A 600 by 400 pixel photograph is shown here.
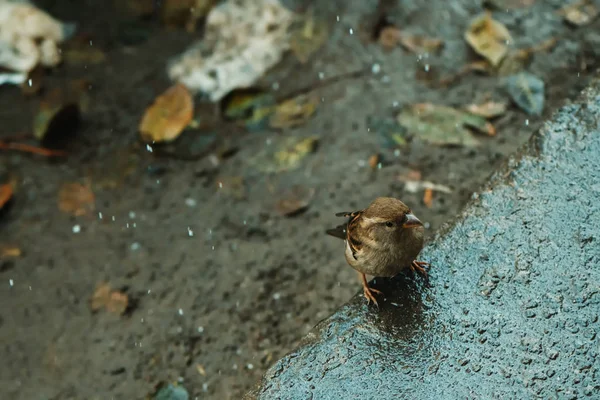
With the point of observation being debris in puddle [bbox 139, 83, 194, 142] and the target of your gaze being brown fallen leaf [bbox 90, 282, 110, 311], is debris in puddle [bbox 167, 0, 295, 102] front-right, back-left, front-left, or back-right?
back-left

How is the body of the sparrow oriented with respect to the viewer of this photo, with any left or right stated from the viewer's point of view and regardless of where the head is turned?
facing the viewer and to the right of the viewer

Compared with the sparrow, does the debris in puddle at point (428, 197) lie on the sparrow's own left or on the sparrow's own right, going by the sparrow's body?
on the sparrow's own left

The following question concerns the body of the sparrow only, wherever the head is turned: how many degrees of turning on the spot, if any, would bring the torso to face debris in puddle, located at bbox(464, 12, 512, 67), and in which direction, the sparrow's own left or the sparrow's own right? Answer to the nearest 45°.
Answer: approximately 135° to the sparrow's own left

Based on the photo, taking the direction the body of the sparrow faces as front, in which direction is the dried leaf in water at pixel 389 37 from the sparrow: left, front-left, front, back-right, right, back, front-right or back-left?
back-left

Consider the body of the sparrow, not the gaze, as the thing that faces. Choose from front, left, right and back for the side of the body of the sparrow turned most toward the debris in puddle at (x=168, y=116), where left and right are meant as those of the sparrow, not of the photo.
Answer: back

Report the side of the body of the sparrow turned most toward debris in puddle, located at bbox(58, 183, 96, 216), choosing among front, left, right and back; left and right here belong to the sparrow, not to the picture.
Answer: back

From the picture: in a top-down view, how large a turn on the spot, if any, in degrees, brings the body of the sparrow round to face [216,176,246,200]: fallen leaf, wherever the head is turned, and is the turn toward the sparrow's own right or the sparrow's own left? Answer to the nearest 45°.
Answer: approximately 180°

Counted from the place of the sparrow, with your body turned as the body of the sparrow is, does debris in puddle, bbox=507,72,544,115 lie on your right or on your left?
on your left

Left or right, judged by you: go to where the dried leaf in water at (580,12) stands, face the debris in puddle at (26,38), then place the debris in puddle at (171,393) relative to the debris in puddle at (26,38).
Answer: left

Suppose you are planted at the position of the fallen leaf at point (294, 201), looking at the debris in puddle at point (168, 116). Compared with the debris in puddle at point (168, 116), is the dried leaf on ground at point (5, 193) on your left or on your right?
left
